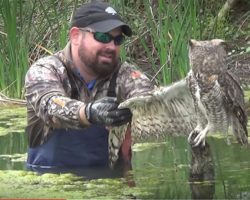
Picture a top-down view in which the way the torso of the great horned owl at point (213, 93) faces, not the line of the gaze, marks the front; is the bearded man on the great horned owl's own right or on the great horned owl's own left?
on the great horned owl's own right

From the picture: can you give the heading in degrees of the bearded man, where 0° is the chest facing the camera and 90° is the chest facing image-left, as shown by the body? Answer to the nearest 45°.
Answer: approximately 315°

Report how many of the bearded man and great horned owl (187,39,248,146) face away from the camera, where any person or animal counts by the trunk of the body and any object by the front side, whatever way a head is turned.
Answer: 0

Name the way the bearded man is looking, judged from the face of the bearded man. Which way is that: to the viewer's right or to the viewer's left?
to the viewer's right

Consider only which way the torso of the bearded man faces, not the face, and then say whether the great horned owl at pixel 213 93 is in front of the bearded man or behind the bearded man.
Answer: in front

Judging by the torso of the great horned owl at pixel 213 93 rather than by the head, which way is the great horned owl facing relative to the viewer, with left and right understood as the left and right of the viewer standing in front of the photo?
facing the viewer and to the left of the viewer
